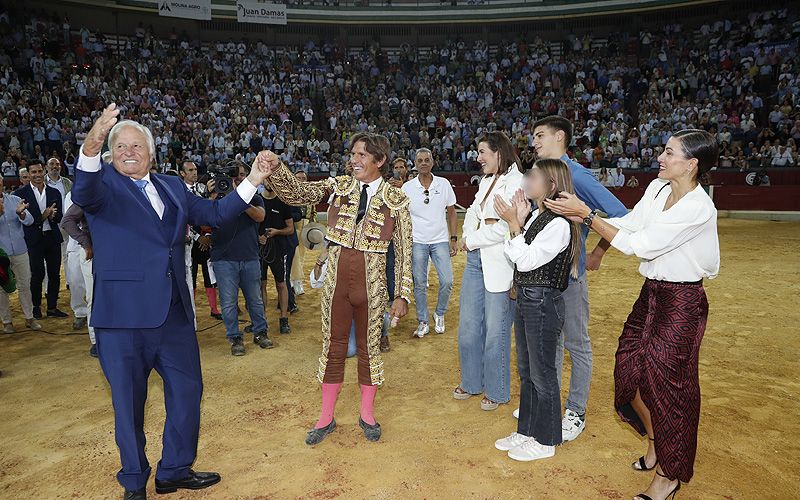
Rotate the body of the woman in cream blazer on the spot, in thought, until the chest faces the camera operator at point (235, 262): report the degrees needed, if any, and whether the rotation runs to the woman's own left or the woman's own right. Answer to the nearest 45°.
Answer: approximately 45° to the woman's own right

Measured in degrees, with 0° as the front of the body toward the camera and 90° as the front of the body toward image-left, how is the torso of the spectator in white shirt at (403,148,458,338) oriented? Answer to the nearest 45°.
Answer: approximately 0°

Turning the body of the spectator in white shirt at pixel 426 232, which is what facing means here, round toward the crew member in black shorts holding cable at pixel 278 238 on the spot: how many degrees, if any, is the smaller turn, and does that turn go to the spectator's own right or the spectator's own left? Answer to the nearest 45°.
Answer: approximately 90° to the spectator's own right

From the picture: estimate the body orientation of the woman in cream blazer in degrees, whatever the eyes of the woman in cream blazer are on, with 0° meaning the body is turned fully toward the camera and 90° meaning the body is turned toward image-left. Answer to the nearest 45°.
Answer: approximately 90°

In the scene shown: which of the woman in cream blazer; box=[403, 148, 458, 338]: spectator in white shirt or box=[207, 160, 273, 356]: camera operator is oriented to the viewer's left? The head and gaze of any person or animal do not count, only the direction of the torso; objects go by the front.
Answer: the woman in cream blazer

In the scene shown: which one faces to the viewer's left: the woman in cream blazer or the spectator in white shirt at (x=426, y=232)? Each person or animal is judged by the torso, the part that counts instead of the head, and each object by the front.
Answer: the woman in cream blazer
